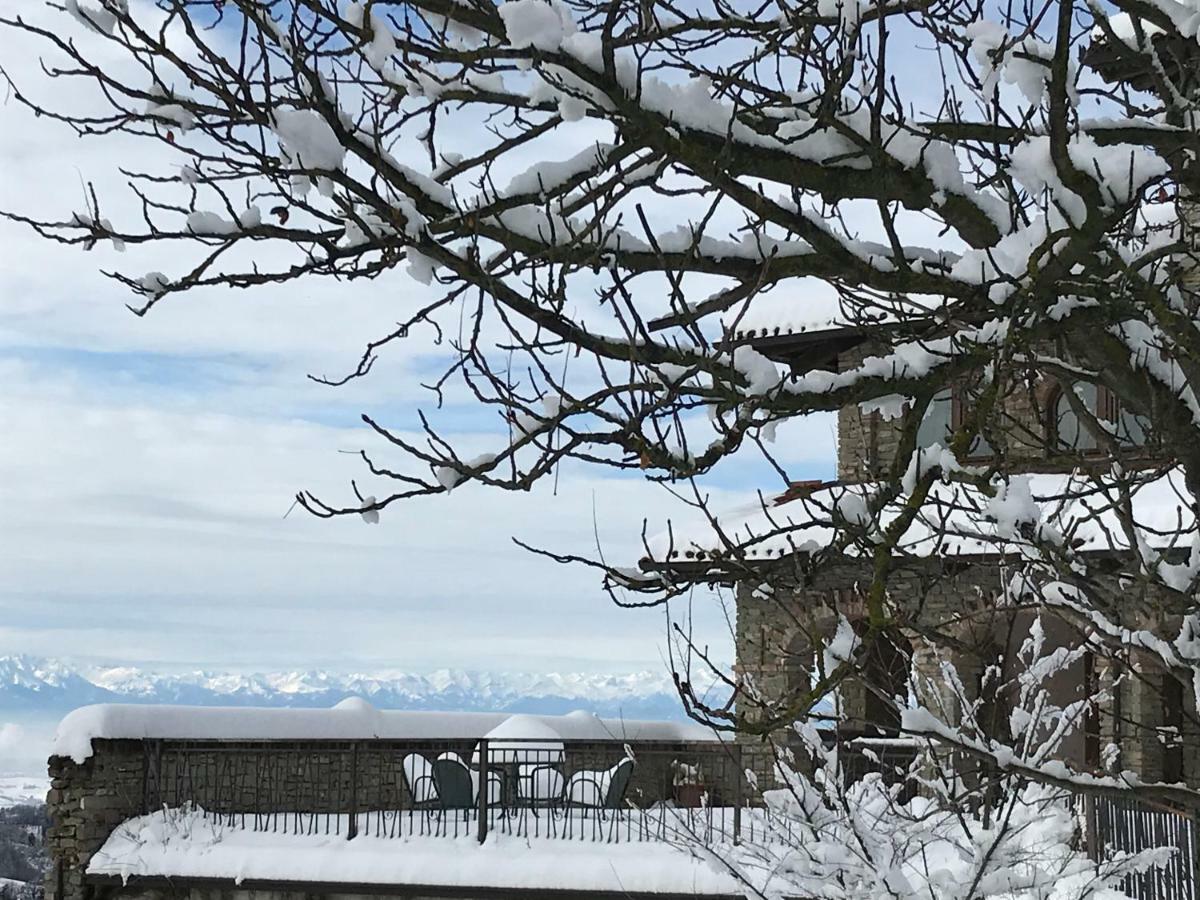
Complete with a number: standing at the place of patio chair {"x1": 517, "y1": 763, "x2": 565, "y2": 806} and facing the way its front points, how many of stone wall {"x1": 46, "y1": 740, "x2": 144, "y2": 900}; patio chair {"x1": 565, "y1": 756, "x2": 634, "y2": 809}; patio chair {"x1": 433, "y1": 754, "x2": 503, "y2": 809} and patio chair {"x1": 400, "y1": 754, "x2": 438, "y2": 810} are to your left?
3

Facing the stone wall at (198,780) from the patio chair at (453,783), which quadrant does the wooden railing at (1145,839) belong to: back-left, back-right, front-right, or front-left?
back-left

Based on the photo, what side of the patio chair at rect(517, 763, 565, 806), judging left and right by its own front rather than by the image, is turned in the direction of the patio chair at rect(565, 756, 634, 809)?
right

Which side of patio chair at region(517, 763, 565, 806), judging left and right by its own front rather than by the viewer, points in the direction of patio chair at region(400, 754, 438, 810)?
left

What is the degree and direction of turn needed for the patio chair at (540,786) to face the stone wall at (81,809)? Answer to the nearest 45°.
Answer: approximately 90° to its right

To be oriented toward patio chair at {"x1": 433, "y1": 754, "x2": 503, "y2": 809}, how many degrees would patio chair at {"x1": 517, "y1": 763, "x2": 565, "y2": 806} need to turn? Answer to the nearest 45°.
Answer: approximately 90° to its left
